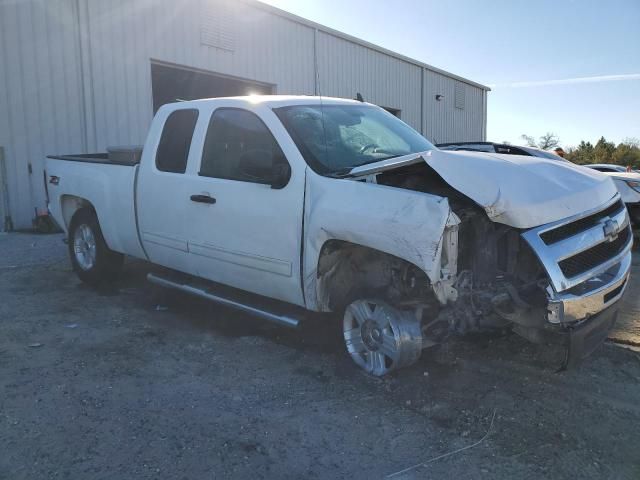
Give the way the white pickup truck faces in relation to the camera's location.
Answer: facing the viewer and to the right of the viewer

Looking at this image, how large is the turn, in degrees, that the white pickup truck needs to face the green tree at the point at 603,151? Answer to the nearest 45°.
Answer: approximately 90° to its left

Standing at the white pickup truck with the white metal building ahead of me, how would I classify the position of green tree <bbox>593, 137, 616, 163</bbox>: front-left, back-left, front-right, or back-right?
front-right

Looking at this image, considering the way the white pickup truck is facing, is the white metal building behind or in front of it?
behind

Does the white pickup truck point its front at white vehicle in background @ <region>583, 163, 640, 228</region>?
no
